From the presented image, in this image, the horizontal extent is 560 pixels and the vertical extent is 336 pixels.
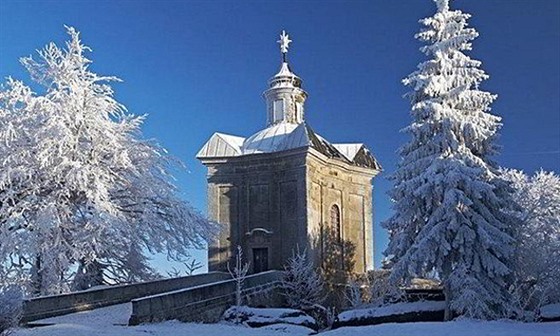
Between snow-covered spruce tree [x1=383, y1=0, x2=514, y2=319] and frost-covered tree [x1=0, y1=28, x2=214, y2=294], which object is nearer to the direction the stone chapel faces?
the frost-covered tree

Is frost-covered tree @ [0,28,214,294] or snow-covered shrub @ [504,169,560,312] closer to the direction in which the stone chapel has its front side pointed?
the frost-covered tree

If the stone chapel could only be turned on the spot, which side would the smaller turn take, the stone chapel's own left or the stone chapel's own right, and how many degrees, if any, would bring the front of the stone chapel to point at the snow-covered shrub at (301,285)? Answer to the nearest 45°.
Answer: approximately 45° to the stone chapel's own left

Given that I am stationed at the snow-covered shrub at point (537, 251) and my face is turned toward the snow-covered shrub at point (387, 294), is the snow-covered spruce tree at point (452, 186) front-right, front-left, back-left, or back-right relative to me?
front-left

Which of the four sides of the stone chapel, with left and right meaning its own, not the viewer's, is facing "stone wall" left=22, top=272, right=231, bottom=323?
front

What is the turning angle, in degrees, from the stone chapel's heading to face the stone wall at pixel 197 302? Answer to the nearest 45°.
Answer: approximately 45° to its left

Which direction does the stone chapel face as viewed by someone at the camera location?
facing the viewer and to the left of the viewer

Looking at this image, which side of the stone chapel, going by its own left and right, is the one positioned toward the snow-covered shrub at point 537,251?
left

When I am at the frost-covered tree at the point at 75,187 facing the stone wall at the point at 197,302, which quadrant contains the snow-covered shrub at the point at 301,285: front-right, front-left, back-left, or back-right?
front-left

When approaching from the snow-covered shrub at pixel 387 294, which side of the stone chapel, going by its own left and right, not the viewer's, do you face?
left

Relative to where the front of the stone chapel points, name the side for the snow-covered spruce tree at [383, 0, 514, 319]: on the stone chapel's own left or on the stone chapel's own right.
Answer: on the stone chapel's own left
